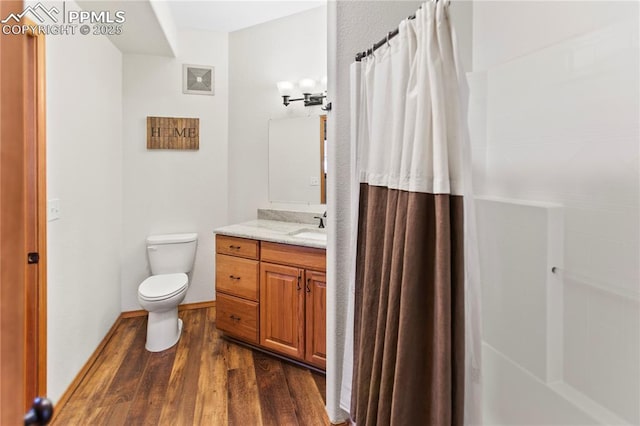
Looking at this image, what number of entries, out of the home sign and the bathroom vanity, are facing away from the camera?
0

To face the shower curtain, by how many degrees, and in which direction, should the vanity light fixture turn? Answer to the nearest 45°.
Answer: approximately 45° to its left

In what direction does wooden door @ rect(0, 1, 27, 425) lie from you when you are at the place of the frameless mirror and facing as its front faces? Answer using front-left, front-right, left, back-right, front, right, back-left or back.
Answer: front-left

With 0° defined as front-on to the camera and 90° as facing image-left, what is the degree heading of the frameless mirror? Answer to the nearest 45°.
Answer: approximately 45°

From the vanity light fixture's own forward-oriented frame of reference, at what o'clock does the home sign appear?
The home sign is roughly at 2 o'clock from the vanity light fixture.

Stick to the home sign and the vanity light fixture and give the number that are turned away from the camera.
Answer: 0

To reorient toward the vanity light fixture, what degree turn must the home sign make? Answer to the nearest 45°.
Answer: approximately 45° to its left

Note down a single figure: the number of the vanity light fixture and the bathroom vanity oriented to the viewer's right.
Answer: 0

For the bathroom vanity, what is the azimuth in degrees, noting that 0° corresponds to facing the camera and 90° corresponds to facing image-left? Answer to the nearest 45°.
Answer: approximately 45°

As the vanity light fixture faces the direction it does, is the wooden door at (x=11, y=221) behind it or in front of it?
in front

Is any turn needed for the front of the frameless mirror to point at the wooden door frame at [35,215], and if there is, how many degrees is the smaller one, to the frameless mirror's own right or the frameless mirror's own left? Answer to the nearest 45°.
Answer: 0° — it already faces it
